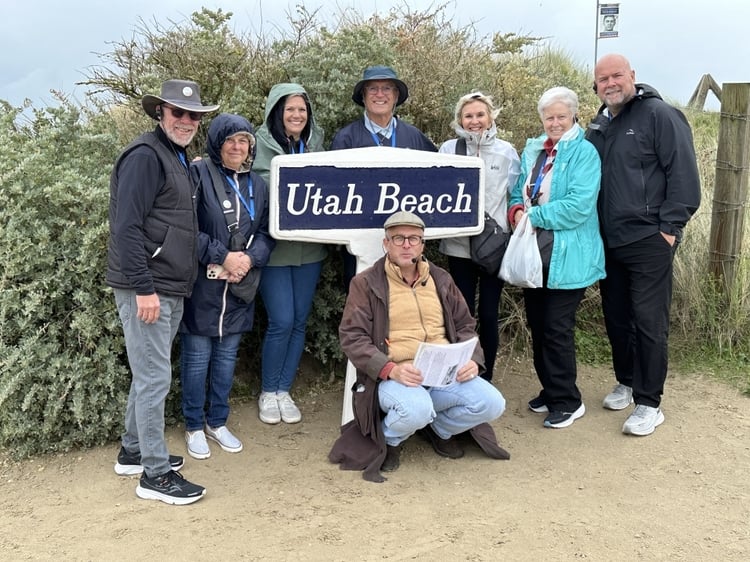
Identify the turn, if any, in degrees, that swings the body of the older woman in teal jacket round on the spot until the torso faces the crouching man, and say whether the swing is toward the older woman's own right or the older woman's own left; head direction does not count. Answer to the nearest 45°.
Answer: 0° — they already face them

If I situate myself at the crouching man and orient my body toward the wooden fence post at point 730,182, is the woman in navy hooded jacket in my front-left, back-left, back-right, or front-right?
back-left

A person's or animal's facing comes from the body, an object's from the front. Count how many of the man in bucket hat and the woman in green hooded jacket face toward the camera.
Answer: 2

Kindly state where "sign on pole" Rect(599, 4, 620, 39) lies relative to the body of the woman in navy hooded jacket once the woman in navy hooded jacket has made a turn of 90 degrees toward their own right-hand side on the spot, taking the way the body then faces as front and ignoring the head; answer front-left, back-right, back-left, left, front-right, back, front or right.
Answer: back

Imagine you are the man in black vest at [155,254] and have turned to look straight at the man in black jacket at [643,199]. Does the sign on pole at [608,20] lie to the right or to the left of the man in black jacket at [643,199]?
left

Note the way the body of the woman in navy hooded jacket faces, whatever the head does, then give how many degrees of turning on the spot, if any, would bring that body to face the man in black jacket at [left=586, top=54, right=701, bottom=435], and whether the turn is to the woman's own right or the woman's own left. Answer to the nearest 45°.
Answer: approximately 45° to the woman's own left

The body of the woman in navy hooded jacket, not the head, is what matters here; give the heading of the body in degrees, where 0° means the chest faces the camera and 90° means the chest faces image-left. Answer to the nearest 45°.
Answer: approximately 315°

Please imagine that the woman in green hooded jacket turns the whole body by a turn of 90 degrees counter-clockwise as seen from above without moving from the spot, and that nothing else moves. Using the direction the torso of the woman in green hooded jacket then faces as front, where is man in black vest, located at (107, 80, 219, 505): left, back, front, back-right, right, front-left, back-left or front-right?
back-right
